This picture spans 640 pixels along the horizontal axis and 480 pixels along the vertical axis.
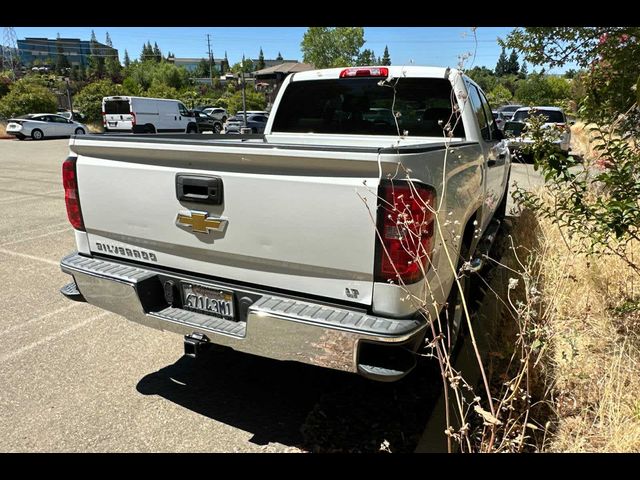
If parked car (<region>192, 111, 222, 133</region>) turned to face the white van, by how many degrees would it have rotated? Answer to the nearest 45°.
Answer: approximately 135° to its right

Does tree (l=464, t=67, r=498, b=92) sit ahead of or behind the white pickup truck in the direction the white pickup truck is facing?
ahead

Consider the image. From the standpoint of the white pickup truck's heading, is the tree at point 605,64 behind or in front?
in front

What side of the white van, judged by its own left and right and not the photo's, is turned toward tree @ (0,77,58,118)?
left

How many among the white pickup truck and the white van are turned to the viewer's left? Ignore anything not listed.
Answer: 0

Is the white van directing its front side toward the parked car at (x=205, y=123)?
yes

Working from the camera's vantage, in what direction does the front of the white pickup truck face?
facing away from the viewer and to the right of the viewer

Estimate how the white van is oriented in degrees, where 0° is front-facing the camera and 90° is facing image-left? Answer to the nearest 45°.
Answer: approximately 225°

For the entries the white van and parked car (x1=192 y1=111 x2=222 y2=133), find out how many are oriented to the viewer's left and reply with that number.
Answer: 0
